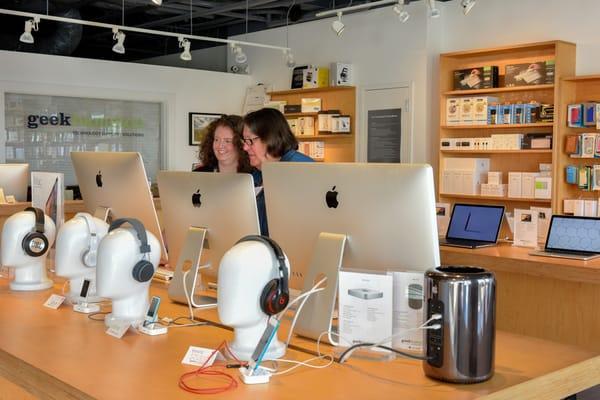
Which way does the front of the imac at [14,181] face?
away from the camera

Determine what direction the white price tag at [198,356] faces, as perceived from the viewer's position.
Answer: facing the viewer and to the left of the viewer

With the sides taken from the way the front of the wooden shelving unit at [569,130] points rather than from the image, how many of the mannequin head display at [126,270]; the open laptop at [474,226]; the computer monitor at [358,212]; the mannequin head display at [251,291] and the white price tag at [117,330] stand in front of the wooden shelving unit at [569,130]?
5

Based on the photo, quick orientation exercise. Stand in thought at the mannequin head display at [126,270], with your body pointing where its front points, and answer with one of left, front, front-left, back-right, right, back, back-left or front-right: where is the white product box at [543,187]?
back

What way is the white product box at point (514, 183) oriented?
toward the camera

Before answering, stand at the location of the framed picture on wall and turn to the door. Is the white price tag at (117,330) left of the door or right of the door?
right

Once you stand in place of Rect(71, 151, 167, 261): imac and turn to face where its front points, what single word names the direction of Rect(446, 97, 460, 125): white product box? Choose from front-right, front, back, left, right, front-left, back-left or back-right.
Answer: front

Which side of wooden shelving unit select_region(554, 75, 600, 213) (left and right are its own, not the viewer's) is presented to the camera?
front

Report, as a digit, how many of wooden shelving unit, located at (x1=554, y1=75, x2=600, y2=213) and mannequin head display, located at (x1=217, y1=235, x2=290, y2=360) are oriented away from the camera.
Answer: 0

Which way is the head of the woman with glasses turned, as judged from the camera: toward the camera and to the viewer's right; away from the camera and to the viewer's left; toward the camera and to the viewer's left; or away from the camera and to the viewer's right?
toward the camera and to the viewer's left

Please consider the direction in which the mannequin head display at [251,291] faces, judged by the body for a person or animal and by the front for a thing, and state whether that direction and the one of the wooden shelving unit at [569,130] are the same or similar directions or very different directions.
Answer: same or similar directions

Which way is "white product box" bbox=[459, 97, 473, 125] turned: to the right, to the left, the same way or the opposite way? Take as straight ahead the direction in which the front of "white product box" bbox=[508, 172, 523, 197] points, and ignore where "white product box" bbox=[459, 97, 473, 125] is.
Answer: the same way

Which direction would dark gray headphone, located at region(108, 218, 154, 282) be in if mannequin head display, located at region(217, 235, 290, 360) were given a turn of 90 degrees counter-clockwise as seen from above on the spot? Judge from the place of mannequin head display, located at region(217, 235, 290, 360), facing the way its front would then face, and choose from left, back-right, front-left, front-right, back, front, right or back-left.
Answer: back

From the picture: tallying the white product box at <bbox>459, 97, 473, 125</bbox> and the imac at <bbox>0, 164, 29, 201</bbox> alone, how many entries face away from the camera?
1

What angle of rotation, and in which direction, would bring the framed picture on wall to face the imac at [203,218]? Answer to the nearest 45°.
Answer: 0° — it already faces it

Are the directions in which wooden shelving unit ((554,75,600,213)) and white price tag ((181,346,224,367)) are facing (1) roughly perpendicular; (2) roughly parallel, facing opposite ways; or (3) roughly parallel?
roughly parallel
